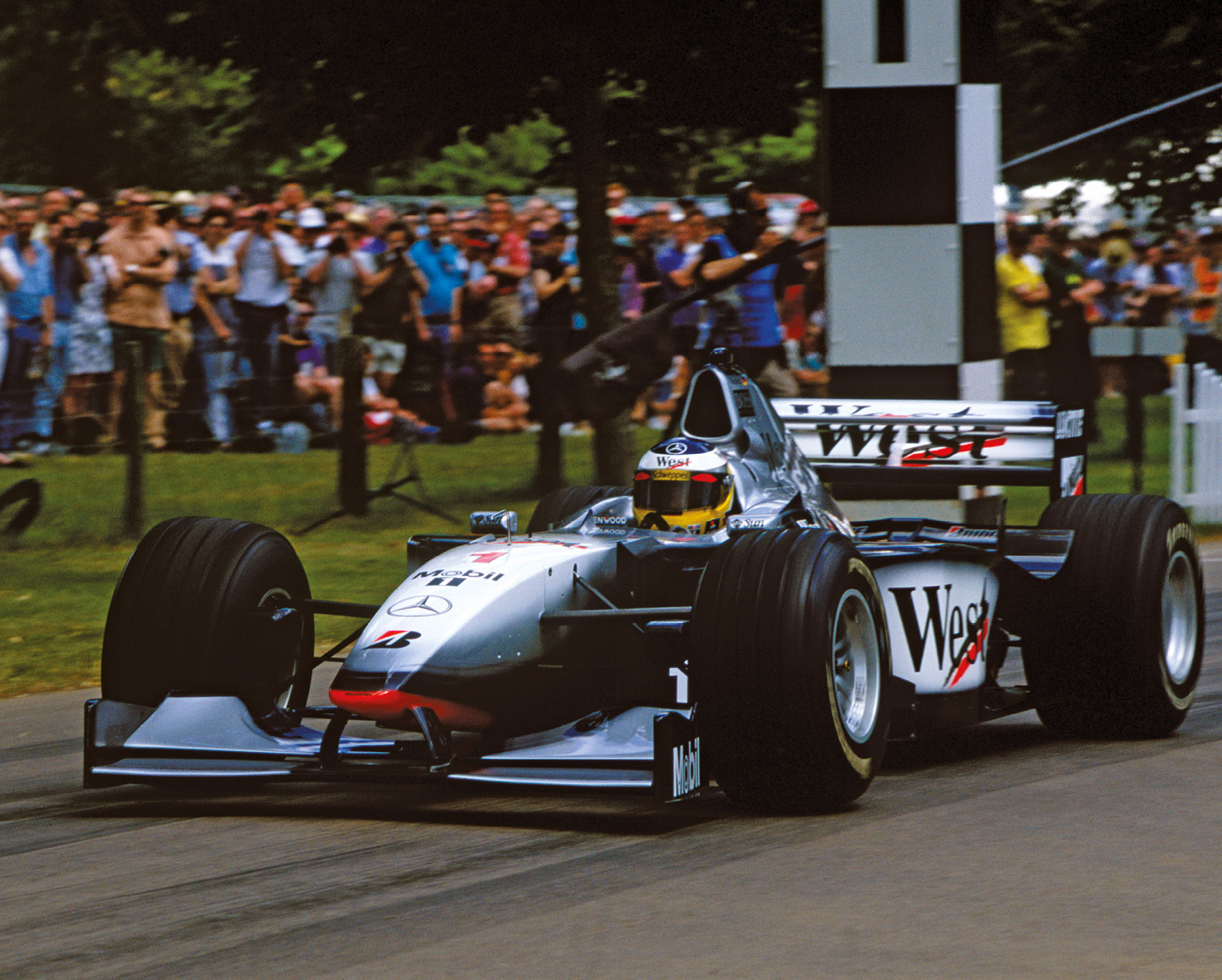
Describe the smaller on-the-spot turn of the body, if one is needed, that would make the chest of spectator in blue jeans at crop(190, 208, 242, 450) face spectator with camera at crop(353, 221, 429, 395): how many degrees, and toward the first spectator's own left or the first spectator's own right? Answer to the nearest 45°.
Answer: approximately 45° to the first spectator's own left

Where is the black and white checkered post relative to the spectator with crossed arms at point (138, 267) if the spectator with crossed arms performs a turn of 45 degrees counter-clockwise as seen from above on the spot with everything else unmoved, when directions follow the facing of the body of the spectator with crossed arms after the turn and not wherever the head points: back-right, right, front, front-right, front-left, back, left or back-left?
front

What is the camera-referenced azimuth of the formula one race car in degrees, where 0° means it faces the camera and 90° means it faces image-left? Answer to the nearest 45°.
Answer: approximately 45°

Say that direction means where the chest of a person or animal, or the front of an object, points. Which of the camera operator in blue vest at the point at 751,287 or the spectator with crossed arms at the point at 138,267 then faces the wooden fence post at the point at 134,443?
the spectator with crossed arms at the point at 138,267

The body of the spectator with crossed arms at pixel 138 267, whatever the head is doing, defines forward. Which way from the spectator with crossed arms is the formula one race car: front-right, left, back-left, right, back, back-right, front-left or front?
front

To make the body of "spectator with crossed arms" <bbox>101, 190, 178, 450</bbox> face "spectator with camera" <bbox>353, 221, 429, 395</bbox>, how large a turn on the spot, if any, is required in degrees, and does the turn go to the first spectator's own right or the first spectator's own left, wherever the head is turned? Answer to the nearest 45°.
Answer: approximately 90° to the first spectator's own left

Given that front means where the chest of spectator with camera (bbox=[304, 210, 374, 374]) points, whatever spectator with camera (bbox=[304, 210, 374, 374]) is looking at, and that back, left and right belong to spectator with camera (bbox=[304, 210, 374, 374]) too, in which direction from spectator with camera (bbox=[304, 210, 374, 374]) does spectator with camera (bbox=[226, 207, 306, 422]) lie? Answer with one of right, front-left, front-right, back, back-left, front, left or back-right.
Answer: right

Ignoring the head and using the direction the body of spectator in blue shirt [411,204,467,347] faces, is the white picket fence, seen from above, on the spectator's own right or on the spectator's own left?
on the spectator's own left

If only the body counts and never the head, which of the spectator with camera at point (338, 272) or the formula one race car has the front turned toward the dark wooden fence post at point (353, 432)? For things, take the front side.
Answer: the spectator with camera

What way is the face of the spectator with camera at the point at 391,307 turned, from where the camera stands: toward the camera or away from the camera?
toward the camera

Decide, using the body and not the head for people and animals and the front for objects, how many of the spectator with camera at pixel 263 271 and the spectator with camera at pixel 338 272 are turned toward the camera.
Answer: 2

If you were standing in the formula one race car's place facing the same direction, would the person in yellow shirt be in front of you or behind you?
behind

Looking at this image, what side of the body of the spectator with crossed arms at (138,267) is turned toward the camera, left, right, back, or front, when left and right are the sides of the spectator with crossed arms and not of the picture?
front
